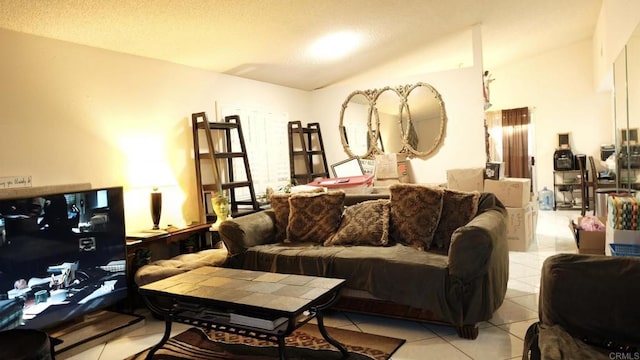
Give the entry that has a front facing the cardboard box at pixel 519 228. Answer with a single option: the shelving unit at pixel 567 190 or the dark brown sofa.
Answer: the shelving unit

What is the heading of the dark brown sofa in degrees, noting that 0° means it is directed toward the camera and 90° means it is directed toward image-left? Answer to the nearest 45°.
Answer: approximately 45°

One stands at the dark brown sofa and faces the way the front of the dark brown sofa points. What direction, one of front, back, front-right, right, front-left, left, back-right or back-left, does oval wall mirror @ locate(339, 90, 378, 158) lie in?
back-right

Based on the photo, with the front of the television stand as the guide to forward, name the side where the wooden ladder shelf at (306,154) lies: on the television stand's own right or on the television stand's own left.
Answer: on the television stand's own left

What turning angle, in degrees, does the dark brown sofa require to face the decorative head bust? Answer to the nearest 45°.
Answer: approximately 90° to its right

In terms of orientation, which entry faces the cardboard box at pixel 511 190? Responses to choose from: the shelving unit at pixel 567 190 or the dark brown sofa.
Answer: the shelving unit

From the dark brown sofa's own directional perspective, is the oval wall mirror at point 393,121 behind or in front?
behind

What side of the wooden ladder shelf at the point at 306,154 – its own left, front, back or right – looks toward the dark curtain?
left

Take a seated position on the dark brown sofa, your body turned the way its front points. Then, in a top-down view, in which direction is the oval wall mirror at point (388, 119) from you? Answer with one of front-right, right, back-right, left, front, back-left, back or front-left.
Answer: back-right

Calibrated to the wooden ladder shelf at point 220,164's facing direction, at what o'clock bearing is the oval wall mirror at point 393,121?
The oval wall mirror is roughly at 10 o'clock from the wooden ladder shelf.

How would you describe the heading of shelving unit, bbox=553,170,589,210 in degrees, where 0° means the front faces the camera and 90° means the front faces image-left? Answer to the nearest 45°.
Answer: approximately 0°
